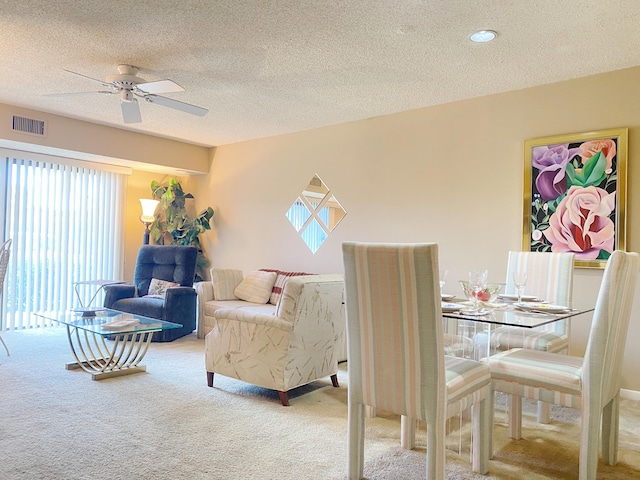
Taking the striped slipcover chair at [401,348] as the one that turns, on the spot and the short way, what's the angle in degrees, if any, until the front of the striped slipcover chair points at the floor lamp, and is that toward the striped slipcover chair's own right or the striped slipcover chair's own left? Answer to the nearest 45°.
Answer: approximately 90° to the striped slipcover chair's own left

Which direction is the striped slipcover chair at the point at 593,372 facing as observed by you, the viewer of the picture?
facing away from the viewer and to the left of the viewer

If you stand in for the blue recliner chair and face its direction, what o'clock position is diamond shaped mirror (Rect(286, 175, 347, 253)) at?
The diamond shaped mirror is roughly at 8 o'clock from the blue recliner chair.

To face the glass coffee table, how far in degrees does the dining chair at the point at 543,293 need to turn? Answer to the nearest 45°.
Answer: approximately 45° to its right

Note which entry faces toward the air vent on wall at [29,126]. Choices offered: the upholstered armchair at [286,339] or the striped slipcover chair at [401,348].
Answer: the upholstered armchair

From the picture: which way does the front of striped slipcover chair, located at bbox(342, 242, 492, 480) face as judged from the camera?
facing away from the viewer and to the right of the viewer

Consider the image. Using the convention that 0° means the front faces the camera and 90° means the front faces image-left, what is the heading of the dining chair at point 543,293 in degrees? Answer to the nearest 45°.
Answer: approximately 45°

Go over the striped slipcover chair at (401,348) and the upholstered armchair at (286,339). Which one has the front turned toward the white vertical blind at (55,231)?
the upholstered armchair
